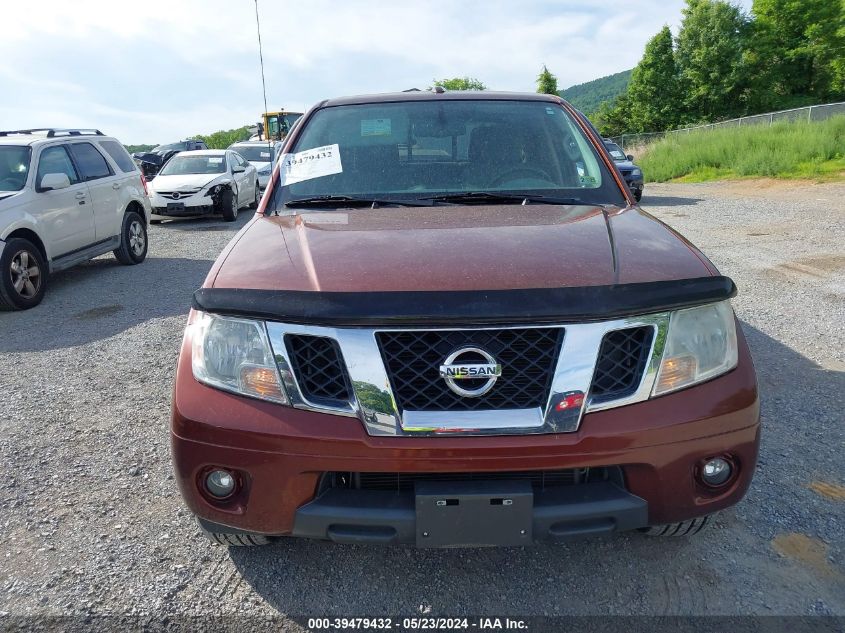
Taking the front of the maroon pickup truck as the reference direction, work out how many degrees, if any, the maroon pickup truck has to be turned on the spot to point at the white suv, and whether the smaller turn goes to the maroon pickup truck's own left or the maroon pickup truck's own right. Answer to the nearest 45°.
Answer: approximately 135° to the maroon pickup truck's own right

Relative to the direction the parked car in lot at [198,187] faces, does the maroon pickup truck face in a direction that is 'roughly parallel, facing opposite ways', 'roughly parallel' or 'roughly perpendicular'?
roughly parallel

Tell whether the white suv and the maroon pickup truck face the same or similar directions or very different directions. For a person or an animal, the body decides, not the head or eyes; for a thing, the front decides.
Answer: same or similar directions

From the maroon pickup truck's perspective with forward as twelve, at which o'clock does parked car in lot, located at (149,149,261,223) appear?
The parked car in lot is roughly at 5 o'clock from the maroon pickup truck.

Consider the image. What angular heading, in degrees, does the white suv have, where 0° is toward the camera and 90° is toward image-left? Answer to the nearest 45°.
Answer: approximately 45°

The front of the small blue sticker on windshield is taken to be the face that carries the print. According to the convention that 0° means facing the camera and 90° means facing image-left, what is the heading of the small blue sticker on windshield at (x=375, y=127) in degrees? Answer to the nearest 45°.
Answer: approximately 0°

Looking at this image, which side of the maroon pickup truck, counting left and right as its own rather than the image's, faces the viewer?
front

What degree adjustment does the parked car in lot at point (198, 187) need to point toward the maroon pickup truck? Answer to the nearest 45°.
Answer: approximately 45° to its left

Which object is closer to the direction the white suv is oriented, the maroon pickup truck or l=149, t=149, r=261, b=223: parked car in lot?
the maroon pickup truck
